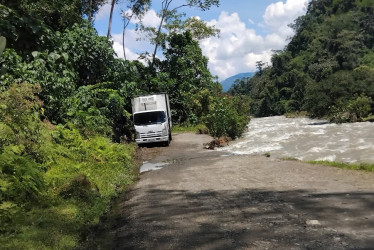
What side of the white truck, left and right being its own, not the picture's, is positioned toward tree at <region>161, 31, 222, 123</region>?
back

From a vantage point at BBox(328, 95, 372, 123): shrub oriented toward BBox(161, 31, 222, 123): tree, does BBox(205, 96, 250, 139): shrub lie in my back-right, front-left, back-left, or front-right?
front-left

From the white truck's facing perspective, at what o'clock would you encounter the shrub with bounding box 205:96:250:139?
The shrub is roughly at 8 o'clock from the white truck.

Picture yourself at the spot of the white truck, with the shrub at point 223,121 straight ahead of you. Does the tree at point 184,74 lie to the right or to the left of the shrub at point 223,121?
left

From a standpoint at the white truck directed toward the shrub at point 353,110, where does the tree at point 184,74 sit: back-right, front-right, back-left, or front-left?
front-left

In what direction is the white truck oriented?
toward the camera

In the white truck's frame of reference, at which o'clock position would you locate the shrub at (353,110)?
The shrub is roughly at 8 o'clock from the white truck.
